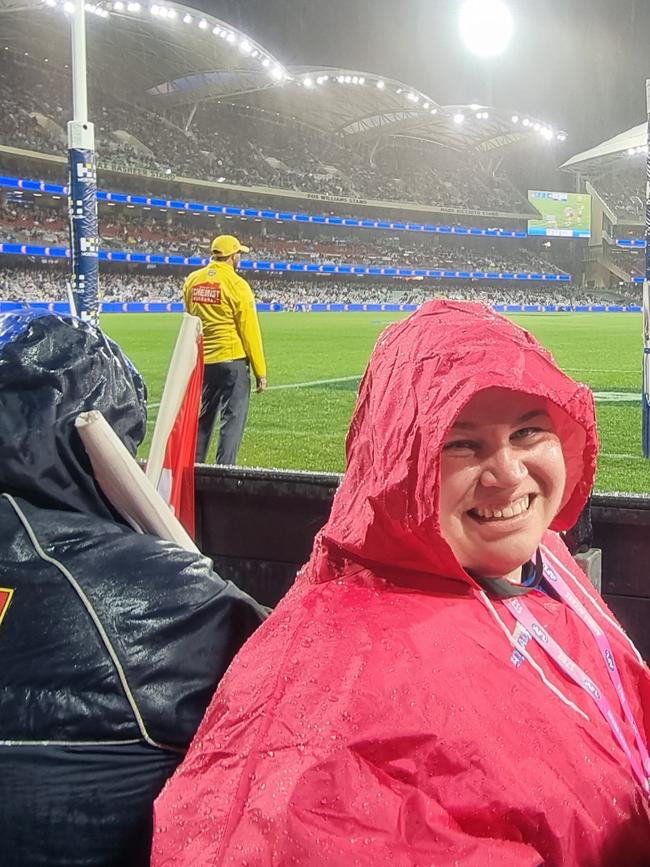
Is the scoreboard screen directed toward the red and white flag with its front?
yes

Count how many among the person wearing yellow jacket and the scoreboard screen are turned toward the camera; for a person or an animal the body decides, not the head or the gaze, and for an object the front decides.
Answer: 1

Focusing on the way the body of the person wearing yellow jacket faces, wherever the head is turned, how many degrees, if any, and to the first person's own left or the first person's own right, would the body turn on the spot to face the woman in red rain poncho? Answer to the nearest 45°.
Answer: approximately 135° to the first person's own right

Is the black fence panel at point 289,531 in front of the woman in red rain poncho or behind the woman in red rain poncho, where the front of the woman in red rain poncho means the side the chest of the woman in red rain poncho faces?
behind

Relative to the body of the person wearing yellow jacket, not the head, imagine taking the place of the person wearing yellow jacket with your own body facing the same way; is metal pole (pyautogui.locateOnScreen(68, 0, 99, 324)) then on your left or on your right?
on your left

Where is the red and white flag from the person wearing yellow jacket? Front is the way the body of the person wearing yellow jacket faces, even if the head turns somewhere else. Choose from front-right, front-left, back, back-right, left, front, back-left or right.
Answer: back-right

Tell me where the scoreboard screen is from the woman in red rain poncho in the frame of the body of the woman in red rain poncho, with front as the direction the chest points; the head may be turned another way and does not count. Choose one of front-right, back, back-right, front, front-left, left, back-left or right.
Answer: back-left

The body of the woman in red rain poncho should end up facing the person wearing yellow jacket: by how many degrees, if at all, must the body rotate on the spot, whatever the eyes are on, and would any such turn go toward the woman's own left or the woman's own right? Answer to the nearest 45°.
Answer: approximately 135° to the woman's own left

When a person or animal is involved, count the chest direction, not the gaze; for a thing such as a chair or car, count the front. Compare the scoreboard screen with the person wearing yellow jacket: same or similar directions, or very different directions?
very different directions

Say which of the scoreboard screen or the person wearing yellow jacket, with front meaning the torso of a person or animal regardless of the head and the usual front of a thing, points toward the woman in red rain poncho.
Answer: the scoreboard screen

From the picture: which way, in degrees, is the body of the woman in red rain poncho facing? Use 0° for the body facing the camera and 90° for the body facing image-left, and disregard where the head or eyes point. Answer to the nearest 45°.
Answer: approximately 315°
